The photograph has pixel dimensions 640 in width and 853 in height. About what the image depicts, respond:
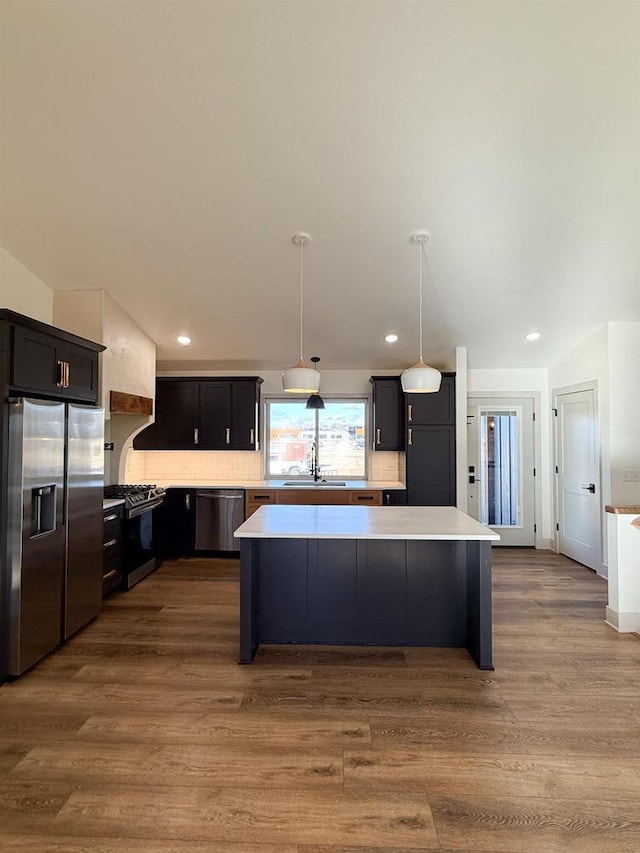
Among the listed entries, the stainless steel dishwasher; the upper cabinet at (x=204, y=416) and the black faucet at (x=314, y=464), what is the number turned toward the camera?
3

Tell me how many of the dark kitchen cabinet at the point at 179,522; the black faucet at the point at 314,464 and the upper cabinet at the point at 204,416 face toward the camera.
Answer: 3

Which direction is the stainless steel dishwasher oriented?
toward the camera

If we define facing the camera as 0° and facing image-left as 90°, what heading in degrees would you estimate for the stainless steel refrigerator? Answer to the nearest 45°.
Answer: approximately 315°

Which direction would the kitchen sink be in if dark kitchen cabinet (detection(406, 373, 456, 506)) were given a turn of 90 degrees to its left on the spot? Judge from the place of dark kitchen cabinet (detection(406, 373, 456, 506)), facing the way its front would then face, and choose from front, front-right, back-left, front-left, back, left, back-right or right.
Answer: back

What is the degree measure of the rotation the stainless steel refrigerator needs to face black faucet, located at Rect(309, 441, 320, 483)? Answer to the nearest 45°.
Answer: approximately 90° to its left

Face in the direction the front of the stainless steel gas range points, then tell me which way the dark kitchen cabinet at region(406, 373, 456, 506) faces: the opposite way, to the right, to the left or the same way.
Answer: to the right

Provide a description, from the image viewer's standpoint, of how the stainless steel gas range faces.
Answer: facing the viewer and to the right of the viewer

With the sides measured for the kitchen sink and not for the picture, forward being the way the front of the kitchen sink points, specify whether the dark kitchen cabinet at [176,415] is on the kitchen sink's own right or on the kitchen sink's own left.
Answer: on the kitchen sink's own right

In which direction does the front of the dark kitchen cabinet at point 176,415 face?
toward the camera

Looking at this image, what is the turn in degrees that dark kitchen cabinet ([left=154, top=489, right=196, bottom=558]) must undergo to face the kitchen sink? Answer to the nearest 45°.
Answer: approximately 90° to its left

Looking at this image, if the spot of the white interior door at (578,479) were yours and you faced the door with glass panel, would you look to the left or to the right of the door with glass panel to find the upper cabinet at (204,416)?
left
